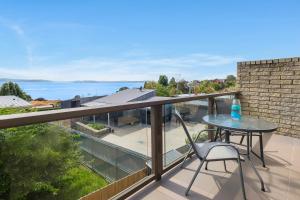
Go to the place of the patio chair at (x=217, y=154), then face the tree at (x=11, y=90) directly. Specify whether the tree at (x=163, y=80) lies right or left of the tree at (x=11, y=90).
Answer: right

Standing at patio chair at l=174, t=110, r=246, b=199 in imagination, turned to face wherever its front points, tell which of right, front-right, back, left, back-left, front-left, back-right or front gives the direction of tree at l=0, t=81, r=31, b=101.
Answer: back-left

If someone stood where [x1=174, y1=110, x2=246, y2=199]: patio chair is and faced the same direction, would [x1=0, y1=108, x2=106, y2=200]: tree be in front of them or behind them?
behind

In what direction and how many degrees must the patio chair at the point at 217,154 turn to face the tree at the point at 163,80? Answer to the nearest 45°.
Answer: approximately 90° to its left

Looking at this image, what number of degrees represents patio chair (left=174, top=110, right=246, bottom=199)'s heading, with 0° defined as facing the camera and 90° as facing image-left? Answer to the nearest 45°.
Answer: approximately 270°
